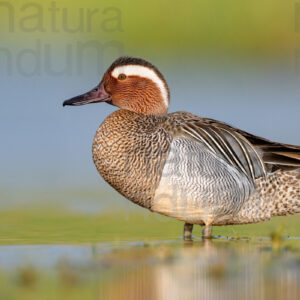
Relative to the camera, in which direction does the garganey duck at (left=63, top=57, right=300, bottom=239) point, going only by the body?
to the viewer's left
